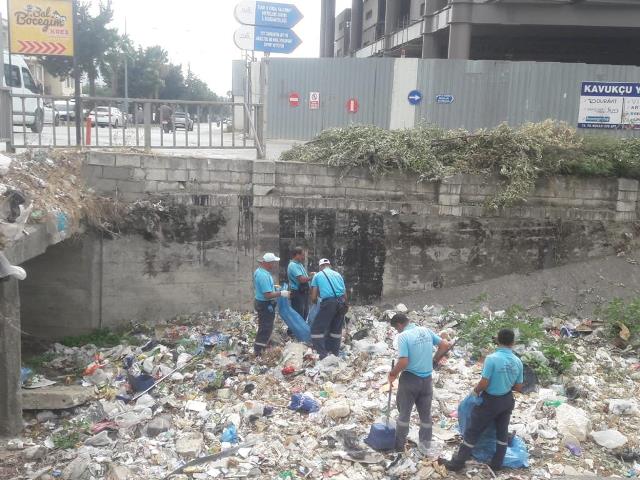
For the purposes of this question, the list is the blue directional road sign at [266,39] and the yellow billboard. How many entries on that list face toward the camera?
2

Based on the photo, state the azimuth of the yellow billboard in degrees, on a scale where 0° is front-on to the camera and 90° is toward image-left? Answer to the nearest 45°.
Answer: approximately 0°

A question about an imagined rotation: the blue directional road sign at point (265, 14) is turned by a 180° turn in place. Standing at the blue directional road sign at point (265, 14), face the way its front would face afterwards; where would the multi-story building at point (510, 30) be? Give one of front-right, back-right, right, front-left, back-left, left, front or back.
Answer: front-right

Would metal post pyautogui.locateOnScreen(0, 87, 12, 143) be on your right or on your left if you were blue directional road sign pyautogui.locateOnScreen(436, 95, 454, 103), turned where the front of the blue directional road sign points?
on your right

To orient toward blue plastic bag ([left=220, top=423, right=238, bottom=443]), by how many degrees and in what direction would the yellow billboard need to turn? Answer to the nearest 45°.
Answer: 0° — it already faces it

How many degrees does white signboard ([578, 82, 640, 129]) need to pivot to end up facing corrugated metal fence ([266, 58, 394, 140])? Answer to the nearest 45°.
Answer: approximately 90° to its right
